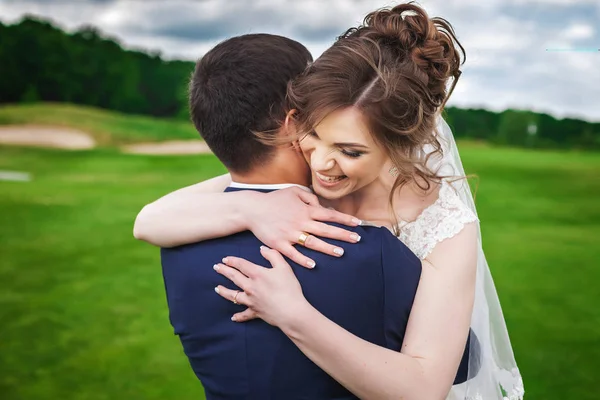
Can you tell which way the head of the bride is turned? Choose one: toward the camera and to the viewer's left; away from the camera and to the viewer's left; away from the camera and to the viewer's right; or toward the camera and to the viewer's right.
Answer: toward the camera and to the viewer's left

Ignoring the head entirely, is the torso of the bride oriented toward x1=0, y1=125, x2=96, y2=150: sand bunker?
no

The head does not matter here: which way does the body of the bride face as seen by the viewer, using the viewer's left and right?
facing the viewer and to the left of the viewer

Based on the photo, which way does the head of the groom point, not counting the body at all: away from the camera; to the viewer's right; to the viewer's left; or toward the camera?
away from the camera

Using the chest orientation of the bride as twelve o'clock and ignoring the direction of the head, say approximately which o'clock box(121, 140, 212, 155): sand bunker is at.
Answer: The sand bunker is roughly at 4 o'clock from the bride.
